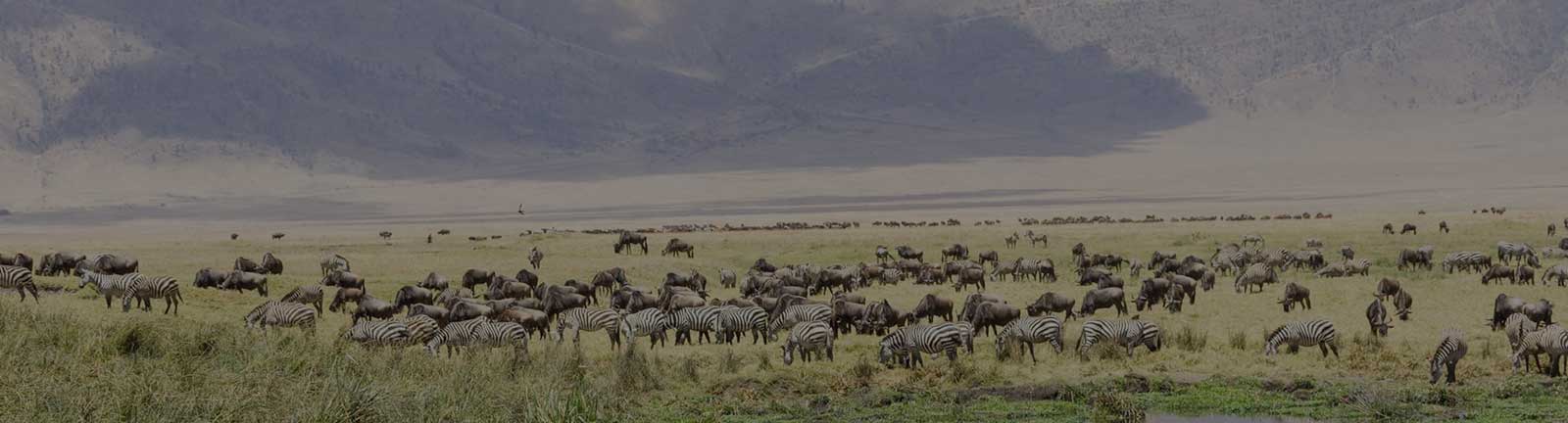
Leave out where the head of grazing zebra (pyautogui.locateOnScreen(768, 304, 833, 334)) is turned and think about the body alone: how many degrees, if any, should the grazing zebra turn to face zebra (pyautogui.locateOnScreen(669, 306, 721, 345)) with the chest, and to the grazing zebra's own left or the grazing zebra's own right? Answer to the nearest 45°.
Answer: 0° — it already faces it

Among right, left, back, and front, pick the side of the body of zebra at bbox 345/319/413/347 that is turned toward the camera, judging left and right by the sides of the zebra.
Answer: left

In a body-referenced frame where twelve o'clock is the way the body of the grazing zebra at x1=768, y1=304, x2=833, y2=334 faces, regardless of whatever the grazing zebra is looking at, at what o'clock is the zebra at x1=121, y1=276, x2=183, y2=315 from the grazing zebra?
The zebra is roughly at 12 o'clock from the grazing zebra.

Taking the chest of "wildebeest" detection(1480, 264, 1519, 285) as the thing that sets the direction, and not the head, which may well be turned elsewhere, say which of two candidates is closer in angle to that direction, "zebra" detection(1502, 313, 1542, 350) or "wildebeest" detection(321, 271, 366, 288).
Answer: the wildebeest

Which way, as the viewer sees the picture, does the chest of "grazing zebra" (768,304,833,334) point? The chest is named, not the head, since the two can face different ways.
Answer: to the viewer's left

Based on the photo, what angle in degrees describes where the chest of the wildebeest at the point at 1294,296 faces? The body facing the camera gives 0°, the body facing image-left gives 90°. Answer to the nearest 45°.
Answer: approximately 45°

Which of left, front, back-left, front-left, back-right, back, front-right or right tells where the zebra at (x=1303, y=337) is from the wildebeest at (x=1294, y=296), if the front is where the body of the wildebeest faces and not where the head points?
front-left

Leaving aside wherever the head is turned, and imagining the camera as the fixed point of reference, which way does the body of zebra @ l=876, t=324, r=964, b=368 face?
to the viewer's left

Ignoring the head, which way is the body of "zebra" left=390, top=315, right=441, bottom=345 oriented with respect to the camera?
to the viewer's left

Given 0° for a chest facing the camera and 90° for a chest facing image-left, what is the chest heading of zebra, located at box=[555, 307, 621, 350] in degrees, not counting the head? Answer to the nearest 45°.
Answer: approximately 90°
